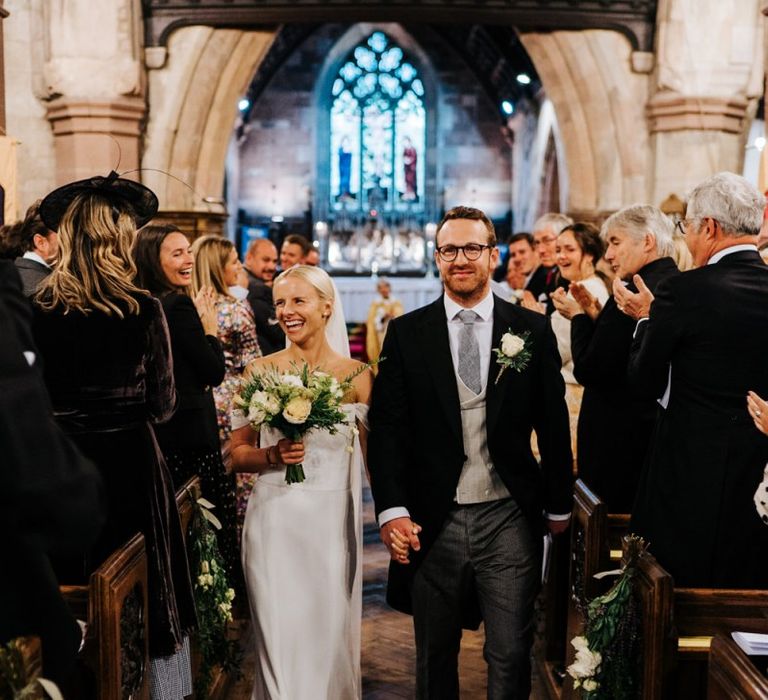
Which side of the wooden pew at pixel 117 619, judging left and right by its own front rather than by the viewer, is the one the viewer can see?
back

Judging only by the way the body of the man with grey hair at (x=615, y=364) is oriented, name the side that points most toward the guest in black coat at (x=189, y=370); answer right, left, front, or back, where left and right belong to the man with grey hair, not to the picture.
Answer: front

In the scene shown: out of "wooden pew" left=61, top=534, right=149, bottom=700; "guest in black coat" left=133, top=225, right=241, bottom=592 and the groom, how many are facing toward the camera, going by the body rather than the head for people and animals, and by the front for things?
1

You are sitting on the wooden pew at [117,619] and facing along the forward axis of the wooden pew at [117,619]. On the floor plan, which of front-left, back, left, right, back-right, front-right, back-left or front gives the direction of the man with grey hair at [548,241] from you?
front-right

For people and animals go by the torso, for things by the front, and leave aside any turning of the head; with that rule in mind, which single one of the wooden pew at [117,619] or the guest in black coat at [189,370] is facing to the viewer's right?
the guest in black coat

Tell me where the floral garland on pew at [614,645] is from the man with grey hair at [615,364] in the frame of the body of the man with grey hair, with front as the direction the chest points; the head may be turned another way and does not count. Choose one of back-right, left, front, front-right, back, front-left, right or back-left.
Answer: left

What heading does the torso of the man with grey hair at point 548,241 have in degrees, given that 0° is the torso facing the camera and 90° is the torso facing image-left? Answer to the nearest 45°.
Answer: approximately 45°

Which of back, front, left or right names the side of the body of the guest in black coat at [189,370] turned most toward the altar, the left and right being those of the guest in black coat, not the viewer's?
left

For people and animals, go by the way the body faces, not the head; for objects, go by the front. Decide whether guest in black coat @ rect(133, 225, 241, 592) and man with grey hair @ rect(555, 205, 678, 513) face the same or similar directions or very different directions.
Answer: very different directions

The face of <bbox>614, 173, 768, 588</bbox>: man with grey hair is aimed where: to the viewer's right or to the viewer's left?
to the viewer's left

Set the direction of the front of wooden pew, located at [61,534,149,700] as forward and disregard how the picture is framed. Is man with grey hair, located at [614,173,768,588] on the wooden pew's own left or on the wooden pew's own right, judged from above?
on the wooden pew's own right

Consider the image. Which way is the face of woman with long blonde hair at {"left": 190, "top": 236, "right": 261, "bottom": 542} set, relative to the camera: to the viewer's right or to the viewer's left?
to the viewer's right

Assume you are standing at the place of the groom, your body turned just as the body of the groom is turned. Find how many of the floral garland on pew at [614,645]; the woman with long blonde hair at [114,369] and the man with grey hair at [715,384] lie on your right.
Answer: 1

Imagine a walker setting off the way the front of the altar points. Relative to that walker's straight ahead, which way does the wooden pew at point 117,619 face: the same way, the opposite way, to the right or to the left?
the opposite way
